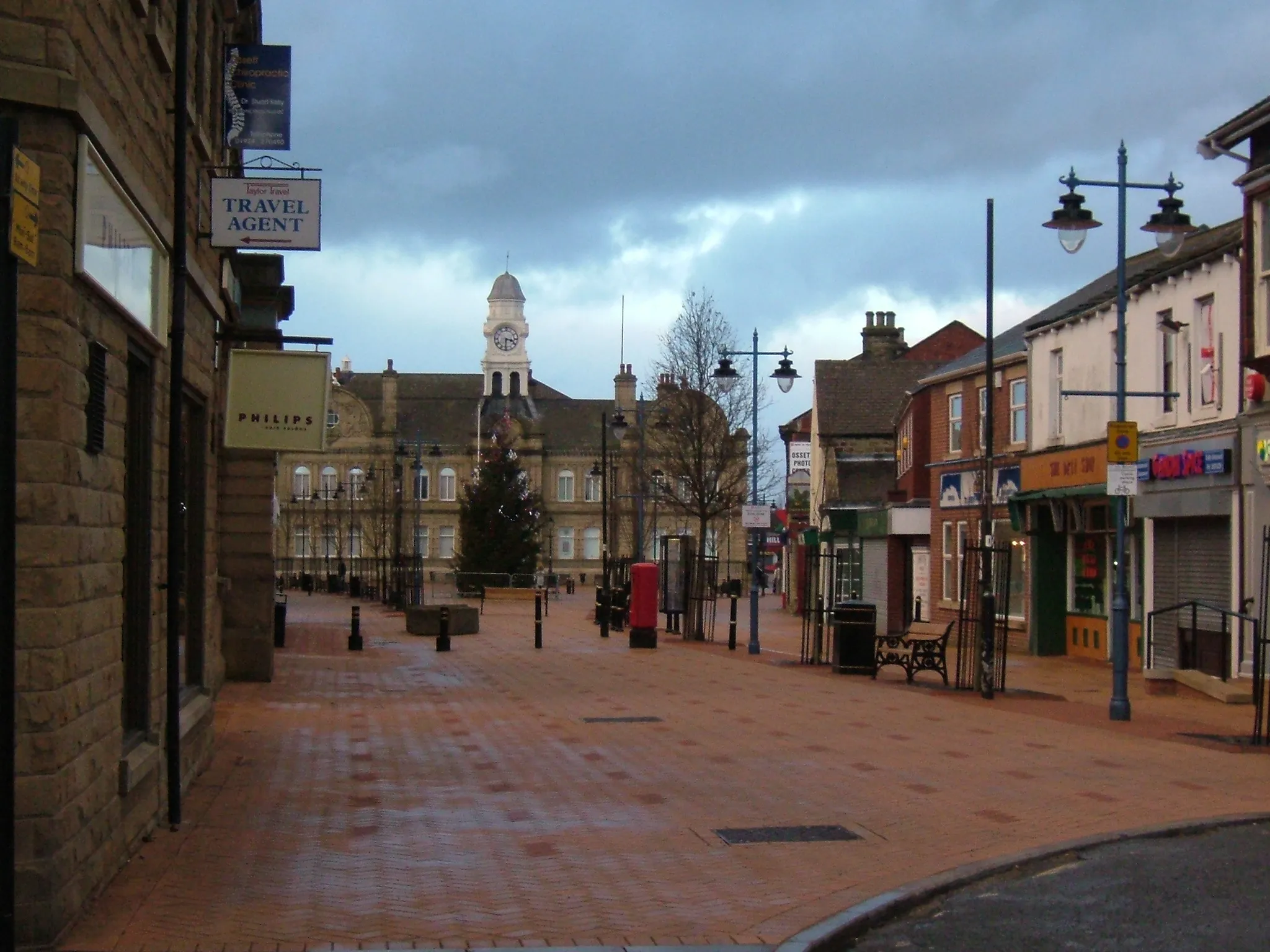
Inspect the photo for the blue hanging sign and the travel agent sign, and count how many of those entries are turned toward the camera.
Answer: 2

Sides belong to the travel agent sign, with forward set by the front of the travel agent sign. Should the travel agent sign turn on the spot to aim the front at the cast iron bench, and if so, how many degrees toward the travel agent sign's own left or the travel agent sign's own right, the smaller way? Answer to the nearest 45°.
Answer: approximately 135° to the travel agent sign's own left

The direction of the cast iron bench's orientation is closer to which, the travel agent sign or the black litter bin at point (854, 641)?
the travel agent sign

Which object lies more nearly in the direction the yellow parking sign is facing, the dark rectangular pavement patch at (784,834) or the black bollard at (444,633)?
the dark rectangular pavement patch

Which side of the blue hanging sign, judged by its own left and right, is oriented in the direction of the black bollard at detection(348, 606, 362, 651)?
back

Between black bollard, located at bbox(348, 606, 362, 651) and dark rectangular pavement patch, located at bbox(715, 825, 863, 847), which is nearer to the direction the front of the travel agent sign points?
the dark rectangular pavement patch

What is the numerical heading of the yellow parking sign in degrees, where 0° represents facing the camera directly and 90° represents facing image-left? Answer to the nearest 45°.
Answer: approximately 0°

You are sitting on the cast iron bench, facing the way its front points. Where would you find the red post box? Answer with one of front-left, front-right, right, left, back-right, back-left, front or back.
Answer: right

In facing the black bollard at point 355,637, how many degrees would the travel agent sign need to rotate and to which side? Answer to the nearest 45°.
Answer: approximately 180°

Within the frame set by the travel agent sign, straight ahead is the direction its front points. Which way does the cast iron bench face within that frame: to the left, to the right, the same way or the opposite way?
to the right

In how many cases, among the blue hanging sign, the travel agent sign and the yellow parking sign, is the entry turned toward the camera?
3

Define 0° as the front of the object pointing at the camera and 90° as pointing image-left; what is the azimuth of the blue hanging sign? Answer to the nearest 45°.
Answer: approximately 0°

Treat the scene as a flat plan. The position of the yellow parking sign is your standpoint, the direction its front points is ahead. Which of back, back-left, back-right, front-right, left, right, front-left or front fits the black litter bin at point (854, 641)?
back-right
